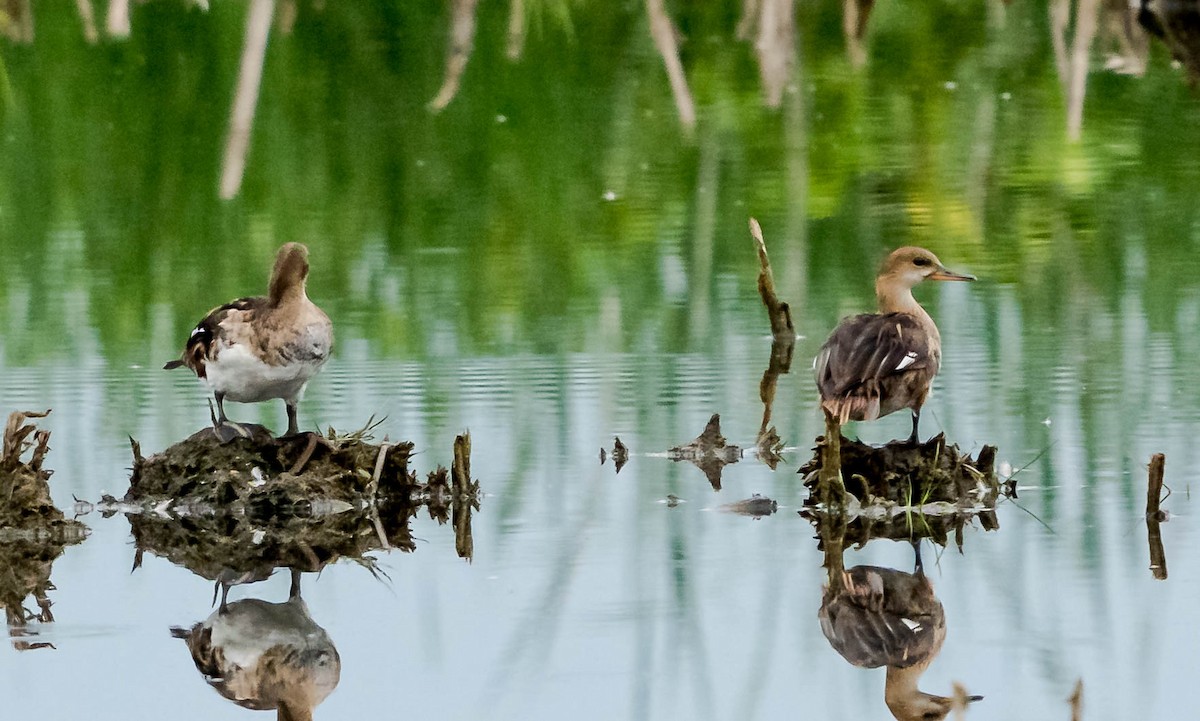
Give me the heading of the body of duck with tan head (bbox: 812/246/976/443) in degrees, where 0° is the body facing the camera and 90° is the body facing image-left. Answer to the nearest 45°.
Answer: approximately 225°

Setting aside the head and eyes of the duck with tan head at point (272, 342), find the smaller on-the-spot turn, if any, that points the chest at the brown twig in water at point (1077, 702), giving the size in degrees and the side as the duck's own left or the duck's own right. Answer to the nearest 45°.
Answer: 0° — it already faces it

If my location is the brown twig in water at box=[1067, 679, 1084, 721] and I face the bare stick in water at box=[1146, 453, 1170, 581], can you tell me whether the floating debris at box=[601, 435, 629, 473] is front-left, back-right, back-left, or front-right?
front-left

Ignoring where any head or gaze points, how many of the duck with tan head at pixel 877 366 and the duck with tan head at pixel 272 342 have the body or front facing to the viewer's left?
0
